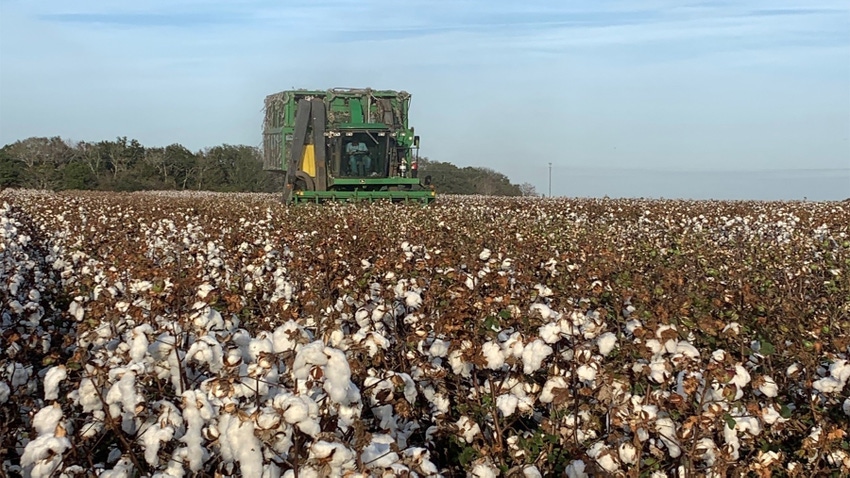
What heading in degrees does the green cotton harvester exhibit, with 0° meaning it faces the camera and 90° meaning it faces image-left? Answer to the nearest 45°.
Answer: approximately 0°

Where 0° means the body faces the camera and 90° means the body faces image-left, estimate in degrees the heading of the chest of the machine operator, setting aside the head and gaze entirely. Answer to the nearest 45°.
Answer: approximately 0°
